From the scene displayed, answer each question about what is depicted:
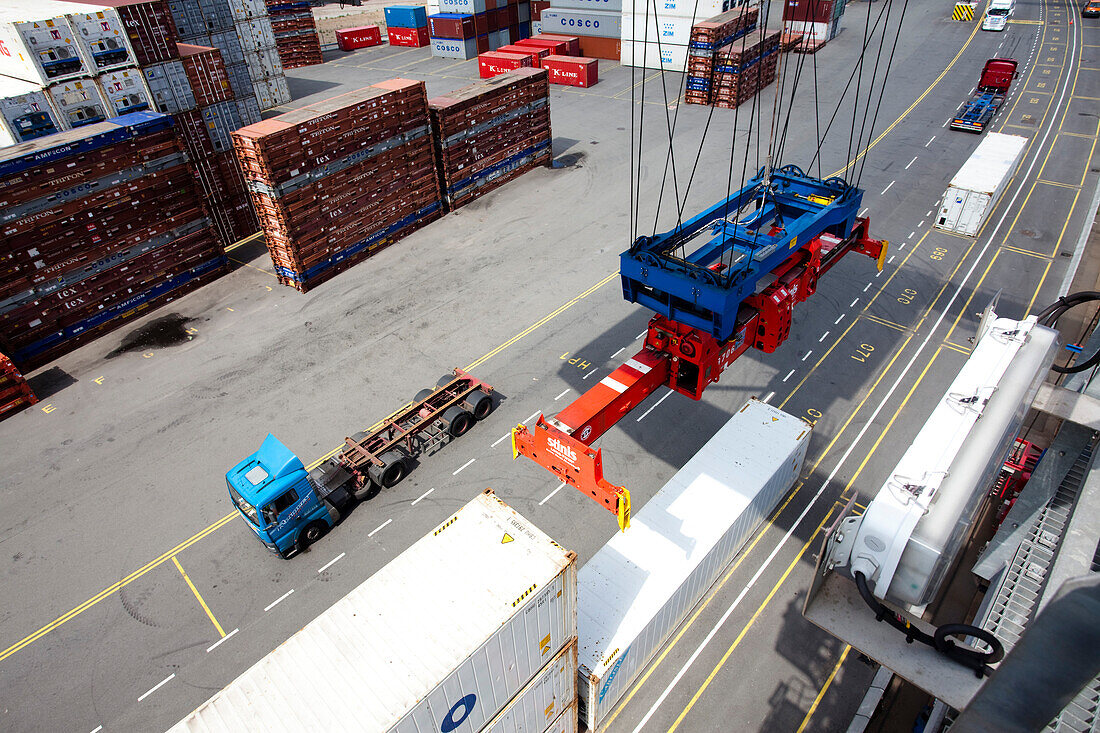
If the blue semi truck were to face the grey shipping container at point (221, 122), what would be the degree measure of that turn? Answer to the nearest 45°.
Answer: approximately 135° to its right

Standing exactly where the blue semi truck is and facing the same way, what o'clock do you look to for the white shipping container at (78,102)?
The white shipping container is roughly at 4 o'clock from the blue semi truck.

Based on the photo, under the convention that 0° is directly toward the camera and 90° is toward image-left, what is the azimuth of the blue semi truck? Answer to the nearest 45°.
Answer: approximately 45°

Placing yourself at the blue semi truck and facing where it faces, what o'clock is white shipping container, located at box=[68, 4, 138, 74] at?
The white shipping container is roughly at 4 o'clock from the blue semi truck.

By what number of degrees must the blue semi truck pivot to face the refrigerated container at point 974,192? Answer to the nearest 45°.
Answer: approximately 135° to its left

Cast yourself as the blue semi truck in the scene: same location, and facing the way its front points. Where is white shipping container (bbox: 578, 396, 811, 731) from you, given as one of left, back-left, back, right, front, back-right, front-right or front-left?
left

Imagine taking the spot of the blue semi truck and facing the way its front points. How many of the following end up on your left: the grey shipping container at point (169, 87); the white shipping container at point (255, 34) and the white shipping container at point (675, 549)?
1

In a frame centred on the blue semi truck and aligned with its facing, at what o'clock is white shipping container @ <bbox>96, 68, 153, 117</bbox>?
The white shipping container is roughly at 4 o'clock from the blue semi truck.

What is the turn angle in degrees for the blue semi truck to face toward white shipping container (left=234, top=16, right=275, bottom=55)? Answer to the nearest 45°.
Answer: approximately 135° to its right
